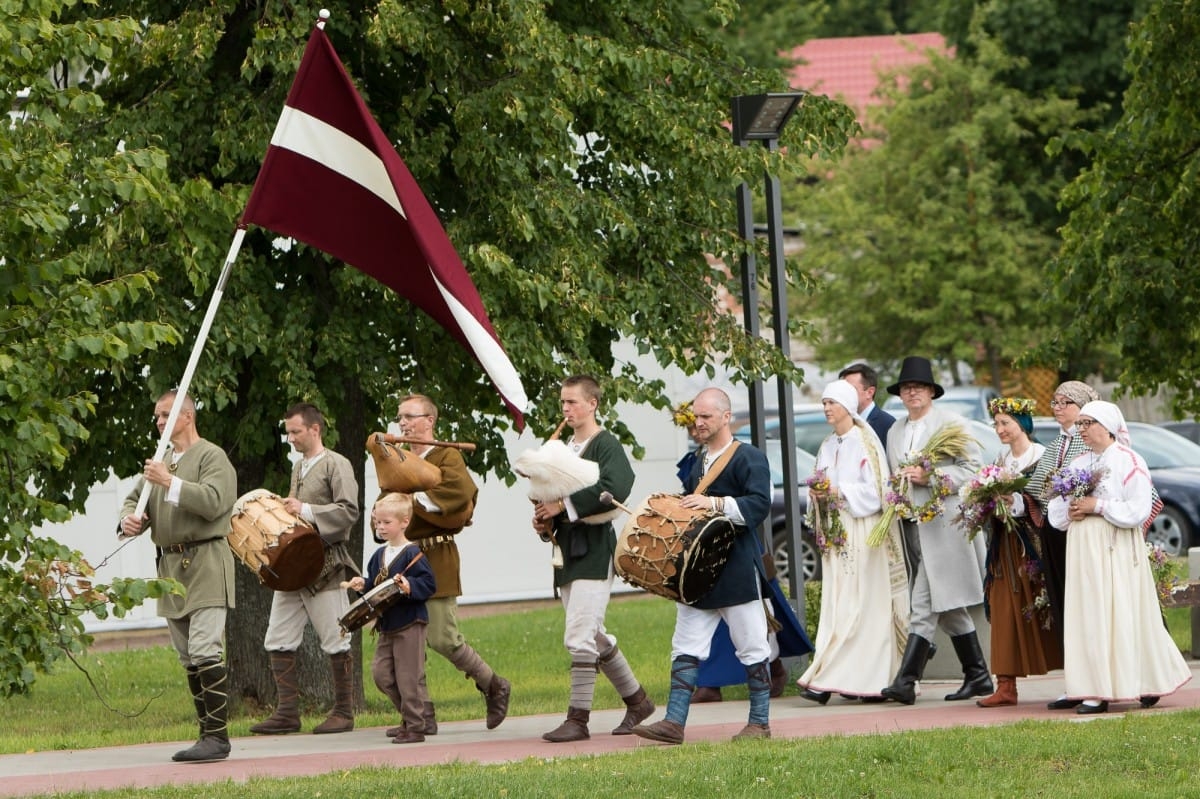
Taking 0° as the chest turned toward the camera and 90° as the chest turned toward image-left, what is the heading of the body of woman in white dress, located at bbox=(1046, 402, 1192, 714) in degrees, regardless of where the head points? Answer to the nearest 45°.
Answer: approximately 45°

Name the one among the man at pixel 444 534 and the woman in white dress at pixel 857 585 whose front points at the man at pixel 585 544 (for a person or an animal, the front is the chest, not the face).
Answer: the woman in white dress

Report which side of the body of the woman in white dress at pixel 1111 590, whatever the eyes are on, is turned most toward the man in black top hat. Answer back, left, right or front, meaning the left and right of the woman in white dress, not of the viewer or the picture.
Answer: right

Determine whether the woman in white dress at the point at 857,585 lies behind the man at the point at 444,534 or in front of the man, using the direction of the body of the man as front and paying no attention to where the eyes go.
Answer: behind

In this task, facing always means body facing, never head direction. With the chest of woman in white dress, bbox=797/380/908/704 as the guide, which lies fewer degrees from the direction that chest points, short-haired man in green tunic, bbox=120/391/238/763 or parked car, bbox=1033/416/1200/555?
the short-haired man in green tunic

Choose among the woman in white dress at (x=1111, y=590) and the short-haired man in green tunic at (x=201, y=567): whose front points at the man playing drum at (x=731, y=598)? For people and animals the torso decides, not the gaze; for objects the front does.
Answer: the woman in white dress

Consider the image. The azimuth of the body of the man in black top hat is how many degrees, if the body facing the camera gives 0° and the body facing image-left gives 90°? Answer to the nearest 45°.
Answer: approximately 45°

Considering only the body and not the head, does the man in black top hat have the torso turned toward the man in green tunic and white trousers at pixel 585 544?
yes
